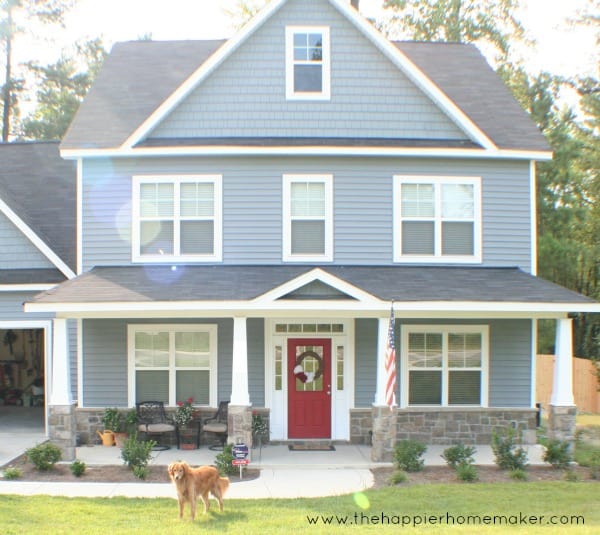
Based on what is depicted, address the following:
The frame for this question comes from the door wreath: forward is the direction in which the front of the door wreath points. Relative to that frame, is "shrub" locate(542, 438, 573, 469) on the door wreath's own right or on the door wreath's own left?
on the door wreath's own left

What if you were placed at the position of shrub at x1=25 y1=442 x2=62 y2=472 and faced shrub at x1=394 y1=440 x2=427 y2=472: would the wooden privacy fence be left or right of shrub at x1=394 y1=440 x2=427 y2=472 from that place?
left

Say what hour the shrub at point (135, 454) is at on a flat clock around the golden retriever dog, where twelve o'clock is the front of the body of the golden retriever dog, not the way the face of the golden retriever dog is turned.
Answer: The shrub is roughly at 4 o'clock from the golden retriever dog.

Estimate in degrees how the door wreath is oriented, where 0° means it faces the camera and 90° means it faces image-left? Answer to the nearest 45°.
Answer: approximately 0°

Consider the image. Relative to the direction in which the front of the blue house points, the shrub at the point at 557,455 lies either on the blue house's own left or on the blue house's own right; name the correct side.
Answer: on the blue house's own left

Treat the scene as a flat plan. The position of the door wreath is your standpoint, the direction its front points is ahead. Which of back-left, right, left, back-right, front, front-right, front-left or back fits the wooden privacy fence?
back-left

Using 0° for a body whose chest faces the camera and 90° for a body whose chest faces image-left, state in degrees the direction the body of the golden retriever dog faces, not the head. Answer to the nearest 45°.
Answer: approximately 45°

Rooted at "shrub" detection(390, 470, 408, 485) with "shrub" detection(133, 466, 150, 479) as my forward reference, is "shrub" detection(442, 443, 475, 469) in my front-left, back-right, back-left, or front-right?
back-right
